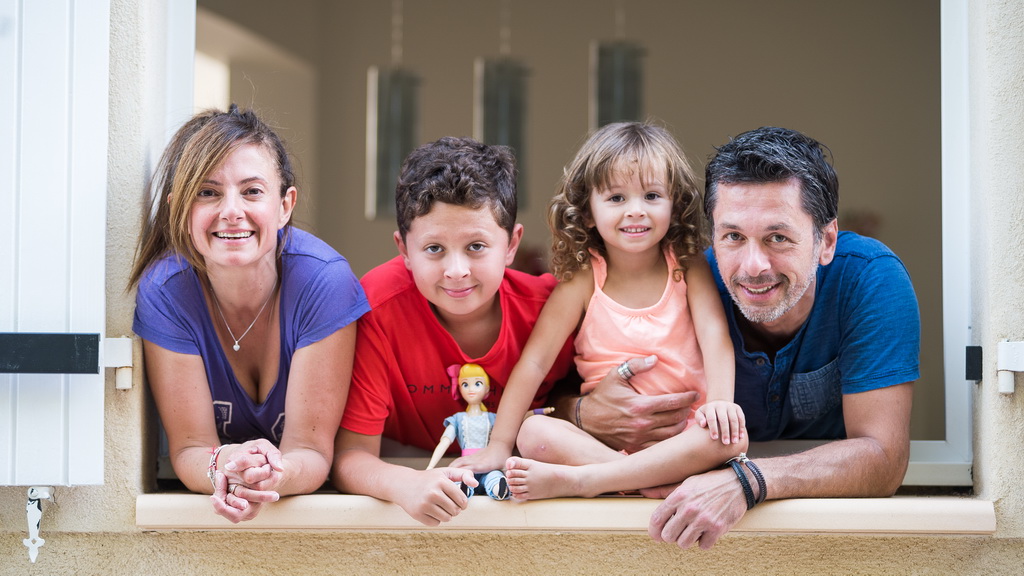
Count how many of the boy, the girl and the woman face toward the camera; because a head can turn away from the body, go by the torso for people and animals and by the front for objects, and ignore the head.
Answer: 3

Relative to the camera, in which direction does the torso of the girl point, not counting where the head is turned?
toward the camera

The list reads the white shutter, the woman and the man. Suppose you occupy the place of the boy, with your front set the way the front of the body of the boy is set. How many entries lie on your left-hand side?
1

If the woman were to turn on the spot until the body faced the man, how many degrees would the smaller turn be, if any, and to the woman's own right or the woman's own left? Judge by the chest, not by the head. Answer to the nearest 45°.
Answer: approximately 90° to the woman's own left

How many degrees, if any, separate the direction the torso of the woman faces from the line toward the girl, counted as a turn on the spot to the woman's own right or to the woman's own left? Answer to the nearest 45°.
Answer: approximately 90° to the woman's own left

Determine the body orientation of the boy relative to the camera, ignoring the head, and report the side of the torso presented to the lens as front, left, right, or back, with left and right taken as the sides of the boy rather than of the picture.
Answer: front

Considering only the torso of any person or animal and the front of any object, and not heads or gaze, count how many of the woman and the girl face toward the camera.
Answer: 2

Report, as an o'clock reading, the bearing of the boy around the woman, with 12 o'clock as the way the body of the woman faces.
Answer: The boy is roughly at 9 o'clock from the woman.
